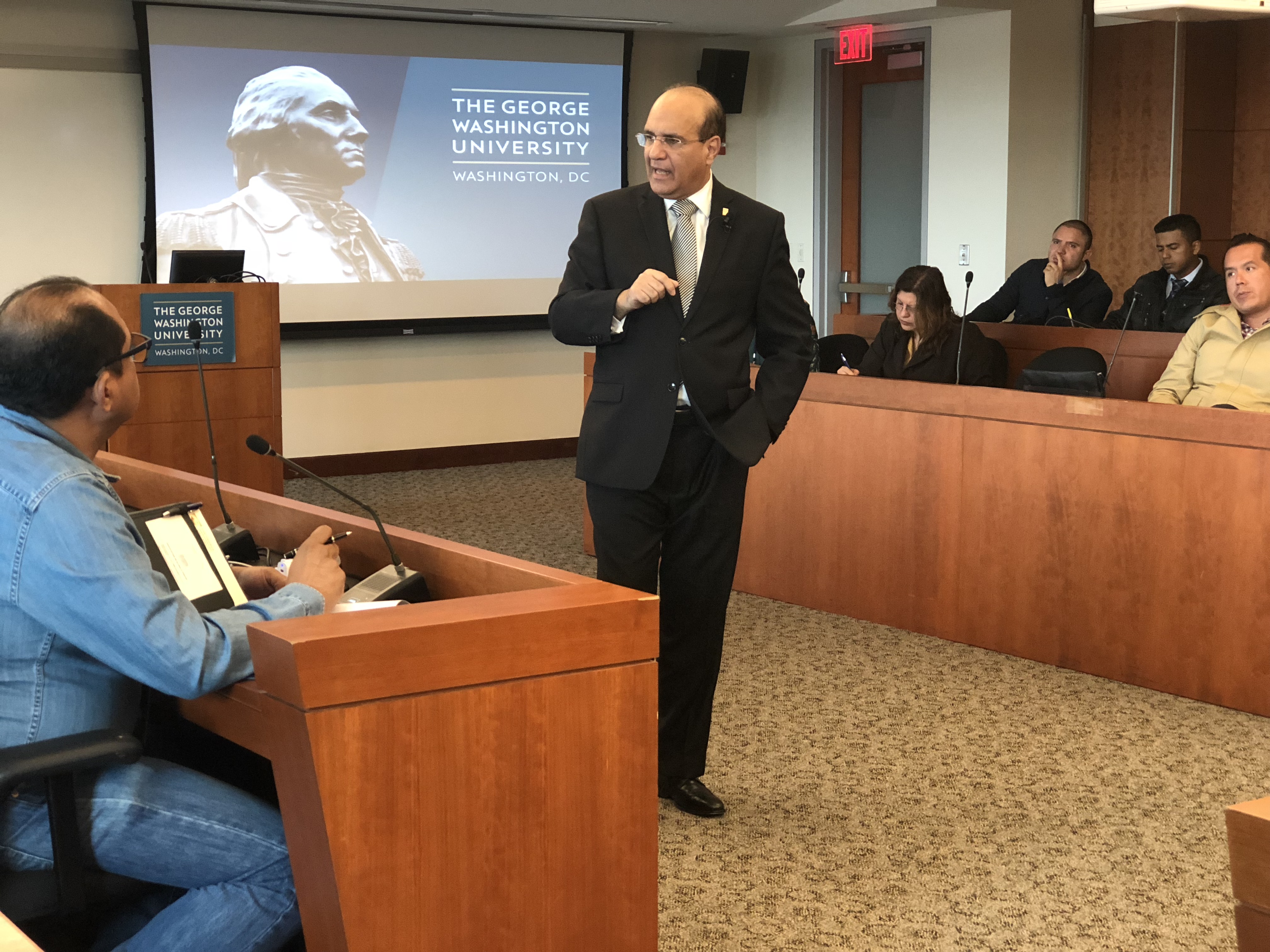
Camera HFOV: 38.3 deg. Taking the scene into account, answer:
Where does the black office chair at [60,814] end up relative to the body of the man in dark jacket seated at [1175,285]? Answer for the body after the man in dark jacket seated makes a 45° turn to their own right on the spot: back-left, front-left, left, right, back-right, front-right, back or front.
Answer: left

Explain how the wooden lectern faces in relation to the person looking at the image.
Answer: facing the viewer

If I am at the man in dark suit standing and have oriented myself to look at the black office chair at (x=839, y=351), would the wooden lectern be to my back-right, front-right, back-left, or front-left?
front-left

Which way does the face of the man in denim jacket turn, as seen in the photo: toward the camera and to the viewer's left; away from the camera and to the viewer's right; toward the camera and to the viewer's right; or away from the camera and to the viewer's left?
away from the camera and to the viewer's right

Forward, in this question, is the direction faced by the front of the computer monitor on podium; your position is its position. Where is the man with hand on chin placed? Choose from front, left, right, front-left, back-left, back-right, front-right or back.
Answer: right

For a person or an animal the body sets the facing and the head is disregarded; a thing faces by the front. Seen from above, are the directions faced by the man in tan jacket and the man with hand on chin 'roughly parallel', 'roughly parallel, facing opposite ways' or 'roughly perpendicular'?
roughly parallel

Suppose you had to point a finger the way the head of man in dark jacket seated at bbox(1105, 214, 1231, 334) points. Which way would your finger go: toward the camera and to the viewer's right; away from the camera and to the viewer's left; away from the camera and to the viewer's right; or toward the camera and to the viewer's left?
toward the camera and to the viewer's left

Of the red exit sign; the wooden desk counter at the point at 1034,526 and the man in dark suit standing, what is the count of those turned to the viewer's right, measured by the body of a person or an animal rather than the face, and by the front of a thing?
0

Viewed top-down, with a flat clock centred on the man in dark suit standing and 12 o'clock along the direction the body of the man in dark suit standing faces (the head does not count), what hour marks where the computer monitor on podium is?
The computer monitor on podium is roughly at 5 o'clock from the man in dark suit standing.

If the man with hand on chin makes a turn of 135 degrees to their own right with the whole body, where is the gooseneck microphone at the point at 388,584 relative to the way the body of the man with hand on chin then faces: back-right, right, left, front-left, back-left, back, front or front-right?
back

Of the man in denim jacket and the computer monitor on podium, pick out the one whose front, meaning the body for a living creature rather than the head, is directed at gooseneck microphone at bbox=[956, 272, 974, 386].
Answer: the man in denim jacket

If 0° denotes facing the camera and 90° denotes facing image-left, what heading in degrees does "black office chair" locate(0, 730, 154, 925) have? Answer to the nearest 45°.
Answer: approximately 270°

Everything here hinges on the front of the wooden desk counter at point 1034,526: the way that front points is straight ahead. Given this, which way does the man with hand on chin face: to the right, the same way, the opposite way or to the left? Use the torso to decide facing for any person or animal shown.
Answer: the same way

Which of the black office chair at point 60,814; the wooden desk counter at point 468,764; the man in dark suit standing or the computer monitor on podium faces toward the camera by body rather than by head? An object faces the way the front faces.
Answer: the man in dark suit standing

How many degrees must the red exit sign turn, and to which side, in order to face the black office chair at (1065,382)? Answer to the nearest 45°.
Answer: approximately 45° to its left

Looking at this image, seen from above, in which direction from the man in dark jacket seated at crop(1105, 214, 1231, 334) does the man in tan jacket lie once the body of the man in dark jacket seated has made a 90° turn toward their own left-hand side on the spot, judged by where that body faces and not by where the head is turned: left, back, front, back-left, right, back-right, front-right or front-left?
front-right

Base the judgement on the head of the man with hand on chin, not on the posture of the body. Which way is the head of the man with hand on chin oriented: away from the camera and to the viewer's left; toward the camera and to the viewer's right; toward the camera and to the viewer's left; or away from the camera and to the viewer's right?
toward the camera and to the viewer's left

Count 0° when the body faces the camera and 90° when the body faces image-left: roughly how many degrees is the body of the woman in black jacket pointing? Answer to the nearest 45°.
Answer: approximately 45°
